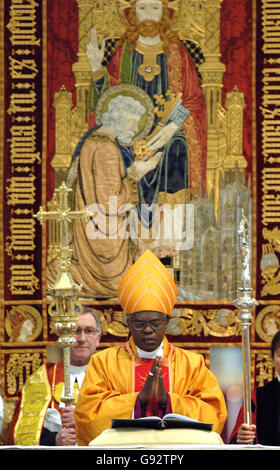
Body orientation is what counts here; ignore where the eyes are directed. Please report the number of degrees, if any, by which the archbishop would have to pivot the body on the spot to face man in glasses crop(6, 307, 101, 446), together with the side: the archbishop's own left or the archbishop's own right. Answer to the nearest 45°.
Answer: approximately 135° to the archbishop's own right

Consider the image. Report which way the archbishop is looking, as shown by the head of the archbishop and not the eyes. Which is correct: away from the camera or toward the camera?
toward the camera

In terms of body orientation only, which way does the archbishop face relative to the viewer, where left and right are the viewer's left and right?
facing the viewer
